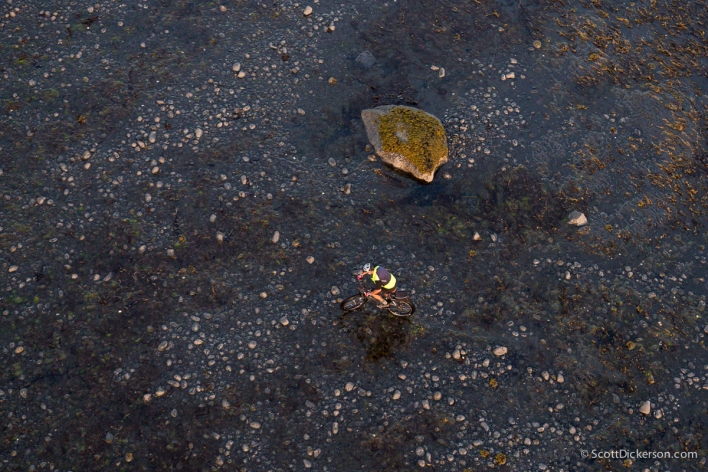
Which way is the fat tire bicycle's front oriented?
to the viewer's left

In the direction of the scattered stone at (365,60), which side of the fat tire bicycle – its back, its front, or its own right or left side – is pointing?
right

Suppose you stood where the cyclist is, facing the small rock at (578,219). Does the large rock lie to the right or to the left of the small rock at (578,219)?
left

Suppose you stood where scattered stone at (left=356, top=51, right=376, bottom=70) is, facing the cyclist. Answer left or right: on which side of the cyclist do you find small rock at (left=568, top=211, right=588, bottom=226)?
left

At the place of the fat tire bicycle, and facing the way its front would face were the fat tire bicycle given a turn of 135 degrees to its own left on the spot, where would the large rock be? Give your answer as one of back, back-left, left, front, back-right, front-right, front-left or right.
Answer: back-left

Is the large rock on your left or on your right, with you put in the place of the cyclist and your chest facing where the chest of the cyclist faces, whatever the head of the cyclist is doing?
on your right

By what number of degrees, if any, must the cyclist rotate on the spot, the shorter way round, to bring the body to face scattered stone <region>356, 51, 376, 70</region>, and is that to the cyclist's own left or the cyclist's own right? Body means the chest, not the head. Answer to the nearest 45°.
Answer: approximately 90° to the cyclist's own right

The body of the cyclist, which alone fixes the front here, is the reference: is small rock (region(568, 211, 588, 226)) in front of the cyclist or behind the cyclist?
behind

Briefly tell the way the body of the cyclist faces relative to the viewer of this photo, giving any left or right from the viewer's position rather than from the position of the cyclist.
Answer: facing to the left of the viewer

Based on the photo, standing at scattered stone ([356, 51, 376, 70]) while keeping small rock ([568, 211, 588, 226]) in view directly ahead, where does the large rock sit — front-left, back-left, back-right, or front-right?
front-right
